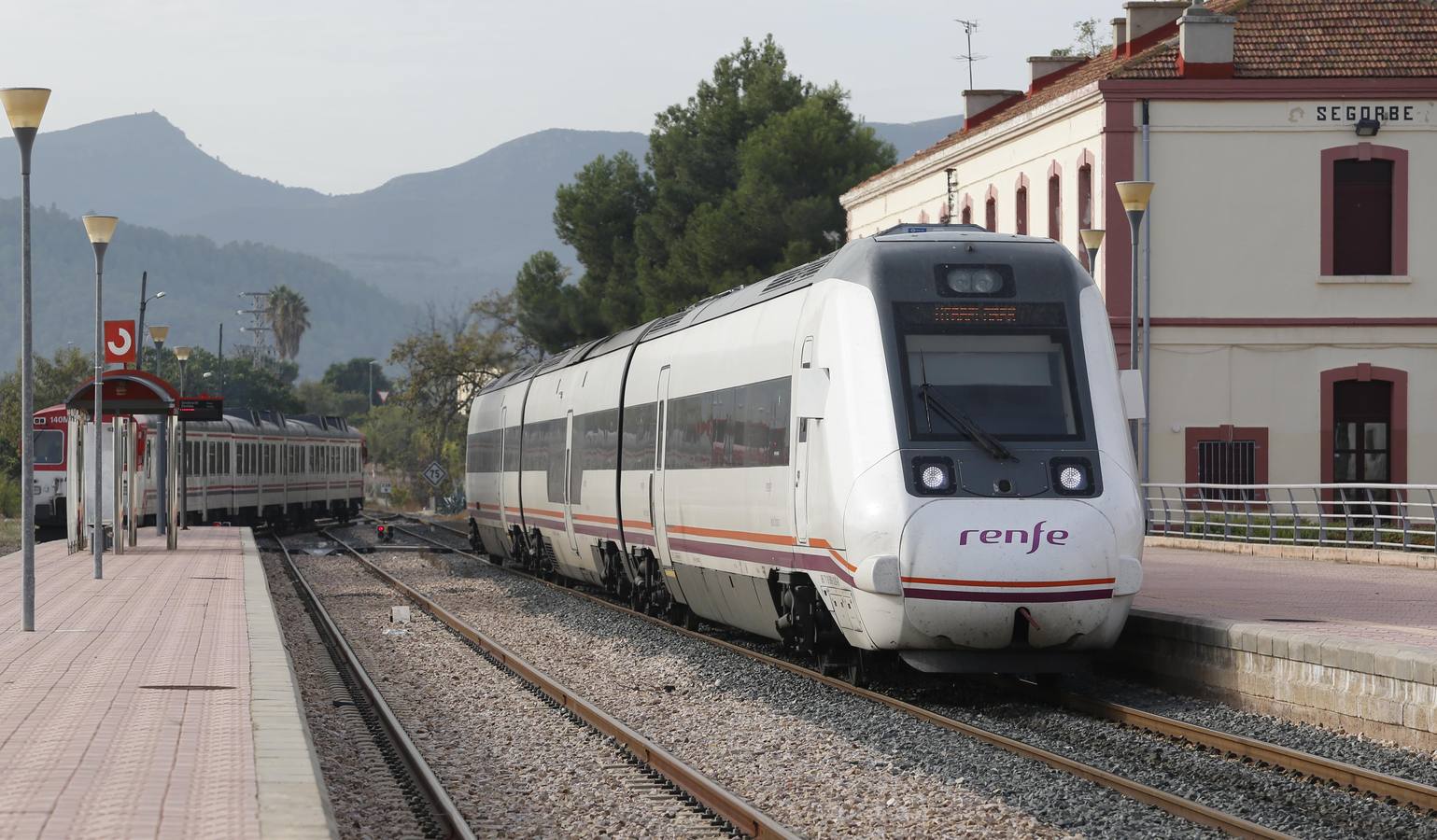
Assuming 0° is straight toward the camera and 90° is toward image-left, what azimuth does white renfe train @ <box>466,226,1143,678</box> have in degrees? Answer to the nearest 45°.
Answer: approximately 315°

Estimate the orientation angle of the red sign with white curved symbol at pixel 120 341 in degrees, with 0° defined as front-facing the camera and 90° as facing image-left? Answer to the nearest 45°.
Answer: approximately 0°

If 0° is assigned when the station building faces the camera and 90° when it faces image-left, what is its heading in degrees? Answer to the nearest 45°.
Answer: approximately 90°

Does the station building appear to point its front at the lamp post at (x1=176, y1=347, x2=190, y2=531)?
yes

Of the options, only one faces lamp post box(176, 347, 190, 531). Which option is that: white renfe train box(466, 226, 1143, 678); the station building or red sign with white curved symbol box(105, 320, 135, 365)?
the station building

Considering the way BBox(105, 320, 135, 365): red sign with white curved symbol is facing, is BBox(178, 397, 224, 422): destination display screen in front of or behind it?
behind
